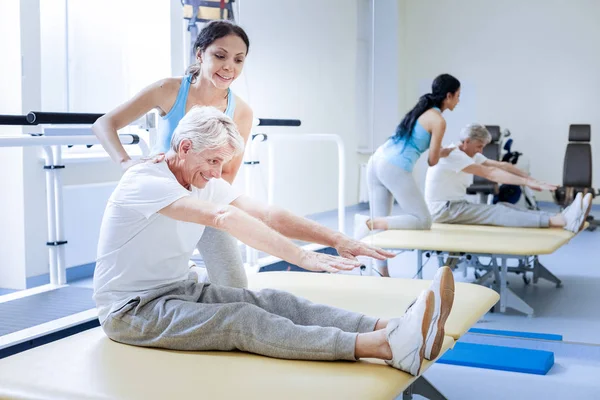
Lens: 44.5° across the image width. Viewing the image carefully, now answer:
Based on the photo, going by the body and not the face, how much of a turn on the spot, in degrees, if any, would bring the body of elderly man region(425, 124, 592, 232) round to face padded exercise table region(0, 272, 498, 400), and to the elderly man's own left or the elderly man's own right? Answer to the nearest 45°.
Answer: approximately 90° to the elderly man's own right

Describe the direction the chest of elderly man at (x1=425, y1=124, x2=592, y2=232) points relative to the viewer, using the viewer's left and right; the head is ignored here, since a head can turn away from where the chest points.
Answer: facing to the right of the viewer

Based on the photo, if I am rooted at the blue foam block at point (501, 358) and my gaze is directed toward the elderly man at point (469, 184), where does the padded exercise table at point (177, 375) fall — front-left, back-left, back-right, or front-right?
back-left

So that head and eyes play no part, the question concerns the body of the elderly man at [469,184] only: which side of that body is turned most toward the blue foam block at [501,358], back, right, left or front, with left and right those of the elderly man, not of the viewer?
right

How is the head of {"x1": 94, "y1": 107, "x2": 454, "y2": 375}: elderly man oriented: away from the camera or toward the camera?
toward the camera
